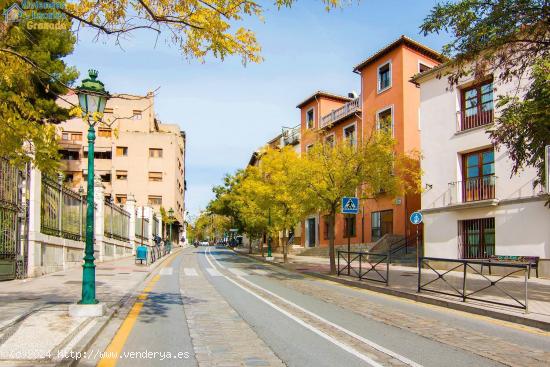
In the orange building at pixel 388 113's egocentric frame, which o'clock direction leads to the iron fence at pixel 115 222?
The iron fence is roughly at 1 o'clock from the orange building.

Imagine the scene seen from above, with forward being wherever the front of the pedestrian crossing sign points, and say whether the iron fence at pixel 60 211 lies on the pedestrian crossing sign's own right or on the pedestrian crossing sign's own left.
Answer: on the pedestrian crossing sign's own right

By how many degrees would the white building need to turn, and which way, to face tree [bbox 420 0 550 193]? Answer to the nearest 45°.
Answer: approximately 45° to its left

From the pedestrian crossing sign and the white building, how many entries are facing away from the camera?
0

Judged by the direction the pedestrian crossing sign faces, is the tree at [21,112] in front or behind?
in front

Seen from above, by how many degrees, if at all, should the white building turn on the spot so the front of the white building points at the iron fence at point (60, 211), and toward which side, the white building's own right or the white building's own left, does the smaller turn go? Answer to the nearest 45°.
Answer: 0° — it already faces it

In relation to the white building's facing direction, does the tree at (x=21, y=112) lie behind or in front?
in front

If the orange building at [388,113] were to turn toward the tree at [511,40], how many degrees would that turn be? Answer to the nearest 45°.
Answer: approximately 45° to its left

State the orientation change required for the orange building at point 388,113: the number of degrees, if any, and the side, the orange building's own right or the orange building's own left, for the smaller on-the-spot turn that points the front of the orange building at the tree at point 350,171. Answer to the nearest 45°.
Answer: approximately 45° to the orange building's own left

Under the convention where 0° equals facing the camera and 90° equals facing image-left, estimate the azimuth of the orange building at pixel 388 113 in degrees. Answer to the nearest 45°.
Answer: approximately 45°
